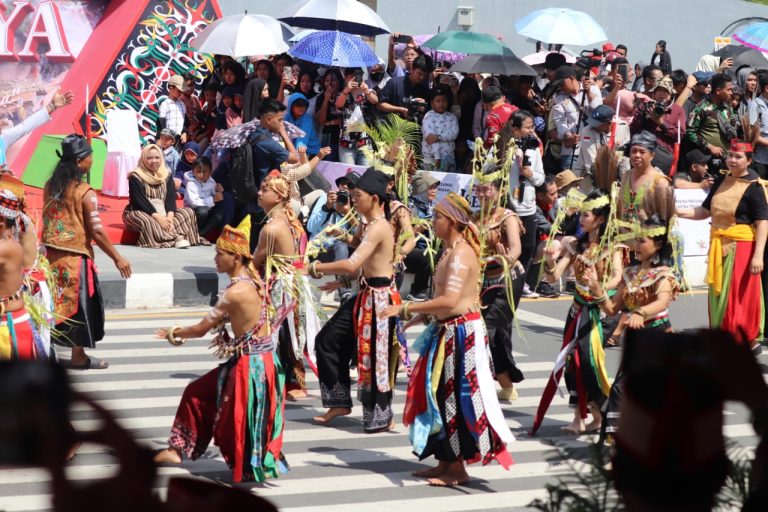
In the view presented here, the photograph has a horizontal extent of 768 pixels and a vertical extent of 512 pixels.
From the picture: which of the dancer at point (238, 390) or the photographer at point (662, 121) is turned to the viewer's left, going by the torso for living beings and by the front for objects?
the dancer

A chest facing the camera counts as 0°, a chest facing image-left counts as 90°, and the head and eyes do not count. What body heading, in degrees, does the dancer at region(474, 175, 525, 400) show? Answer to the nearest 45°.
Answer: approximately 45°

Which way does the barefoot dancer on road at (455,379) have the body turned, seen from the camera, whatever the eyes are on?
to the viewer's left

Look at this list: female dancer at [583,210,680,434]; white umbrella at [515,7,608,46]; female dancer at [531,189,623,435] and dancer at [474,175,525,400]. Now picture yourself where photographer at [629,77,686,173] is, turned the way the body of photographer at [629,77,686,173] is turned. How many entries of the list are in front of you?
3

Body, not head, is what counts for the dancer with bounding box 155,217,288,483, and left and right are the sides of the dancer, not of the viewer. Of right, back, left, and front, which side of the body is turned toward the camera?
left

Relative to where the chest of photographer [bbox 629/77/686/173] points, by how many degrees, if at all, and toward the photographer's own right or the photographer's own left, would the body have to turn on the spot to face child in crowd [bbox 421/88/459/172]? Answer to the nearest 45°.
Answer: approximately 90° to the photographer's own right

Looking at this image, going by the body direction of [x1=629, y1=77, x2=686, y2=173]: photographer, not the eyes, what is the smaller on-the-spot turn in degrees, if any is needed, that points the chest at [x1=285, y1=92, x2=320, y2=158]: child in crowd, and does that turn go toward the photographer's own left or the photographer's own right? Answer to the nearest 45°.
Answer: approximately 90° to the photographer's own right

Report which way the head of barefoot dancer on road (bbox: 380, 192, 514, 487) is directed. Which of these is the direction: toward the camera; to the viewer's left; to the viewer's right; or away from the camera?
to the viewer's left

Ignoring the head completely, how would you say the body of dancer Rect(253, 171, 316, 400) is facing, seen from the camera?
to the viewer's left

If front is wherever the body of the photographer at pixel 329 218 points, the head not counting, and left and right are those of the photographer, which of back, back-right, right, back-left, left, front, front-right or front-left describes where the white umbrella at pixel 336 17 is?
back-left

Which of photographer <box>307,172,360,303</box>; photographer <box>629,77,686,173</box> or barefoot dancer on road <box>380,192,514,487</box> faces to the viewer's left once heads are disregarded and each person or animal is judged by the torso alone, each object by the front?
the barefoot dancer on road
